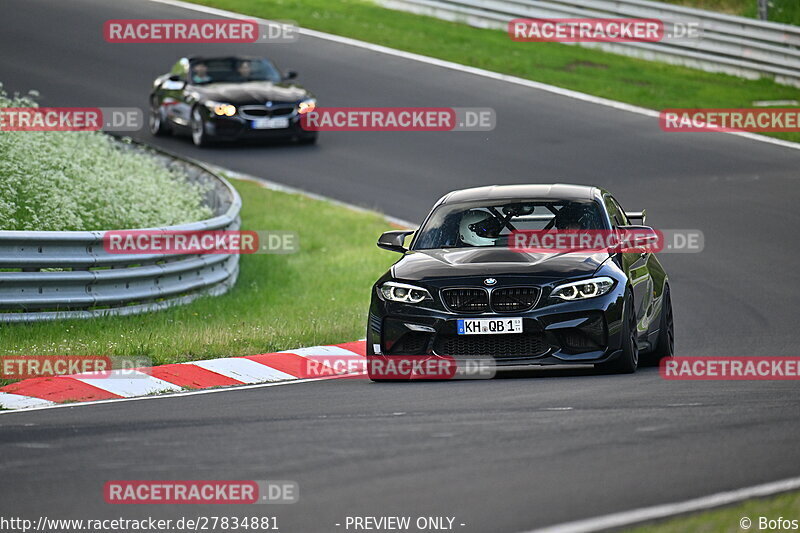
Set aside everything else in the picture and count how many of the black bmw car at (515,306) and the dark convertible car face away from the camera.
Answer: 0

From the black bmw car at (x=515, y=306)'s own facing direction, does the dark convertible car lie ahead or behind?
behind

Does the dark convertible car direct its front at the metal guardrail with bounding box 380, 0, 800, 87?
no

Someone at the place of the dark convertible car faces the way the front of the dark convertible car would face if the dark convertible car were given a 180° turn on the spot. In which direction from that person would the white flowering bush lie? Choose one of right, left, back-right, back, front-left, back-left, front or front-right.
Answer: back-left

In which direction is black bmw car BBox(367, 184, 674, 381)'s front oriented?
toward the camera

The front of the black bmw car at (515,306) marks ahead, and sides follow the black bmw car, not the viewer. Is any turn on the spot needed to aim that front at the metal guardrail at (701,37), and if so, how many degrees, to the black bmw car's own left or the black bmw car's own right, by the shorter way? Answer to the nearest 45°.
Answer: approximately 180°

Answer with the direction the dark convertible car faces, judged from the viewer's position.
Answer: facing the viewer and to the right of the viewer

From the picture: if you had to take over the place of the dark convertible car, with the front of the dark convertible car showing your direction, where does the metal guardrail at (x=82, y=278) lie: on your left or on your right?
on your right

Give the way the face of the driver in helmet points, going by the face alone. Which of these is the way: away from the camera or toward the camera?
toward the camera

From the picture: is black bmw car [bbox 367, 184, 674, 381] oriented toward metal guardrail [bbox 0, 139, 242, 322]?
no

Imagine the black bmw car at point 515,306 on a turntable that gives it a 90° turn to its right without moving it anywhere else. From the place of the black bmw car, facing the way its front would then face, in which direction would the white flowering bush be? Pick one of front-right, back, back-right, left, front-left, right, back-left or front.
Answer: front-right
